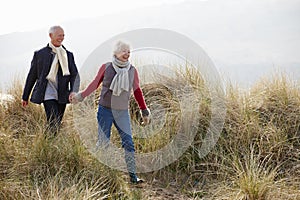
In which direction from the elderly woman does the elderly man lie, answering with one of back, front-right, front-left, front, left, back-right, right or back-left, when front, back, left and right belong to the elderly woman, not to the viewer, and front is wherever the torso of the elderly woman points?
back

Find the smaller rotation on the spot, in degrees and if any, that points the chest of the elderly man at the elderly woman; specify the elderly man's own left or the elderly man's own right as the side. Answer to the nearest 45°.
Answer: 0° — they already face them

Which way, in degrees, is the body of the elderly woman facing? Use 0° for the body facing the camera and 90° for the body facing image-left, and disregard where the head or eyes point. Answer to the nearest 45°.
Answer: approximately 315°
